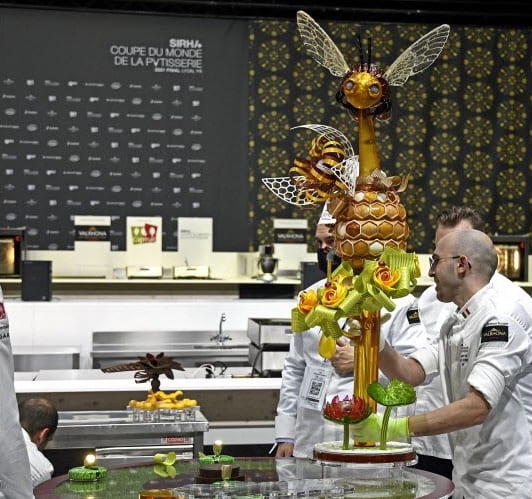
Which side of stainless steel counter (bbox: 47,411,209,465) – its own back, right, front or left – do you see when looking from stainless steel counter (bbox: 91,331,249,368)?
back

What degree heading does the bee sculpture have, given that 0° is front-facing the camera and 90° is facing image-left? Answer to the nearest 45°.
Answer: approximately 0°

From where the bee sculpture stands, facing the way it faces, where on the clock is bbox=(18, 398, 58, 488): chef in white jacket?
The chef in white jacket is roughly at 4 o'clock from the bee sculpture.

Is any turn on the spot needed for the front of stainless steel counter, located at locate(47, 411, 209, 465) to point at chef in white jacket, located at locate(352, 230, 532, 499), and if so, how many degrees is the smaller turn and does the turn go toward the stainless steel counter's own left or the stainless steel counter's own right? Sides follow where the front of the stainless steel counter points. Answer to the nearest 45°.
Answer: approximately 45° to the stainless steel counter's own left

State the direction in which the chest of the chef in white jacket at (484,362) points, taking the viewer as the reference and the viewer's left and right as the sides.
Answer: facing to the left of the viewer

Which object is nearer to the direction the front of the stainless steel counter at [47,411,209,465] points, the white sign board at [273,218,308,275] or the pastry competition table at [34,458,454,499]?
the pastry competition table

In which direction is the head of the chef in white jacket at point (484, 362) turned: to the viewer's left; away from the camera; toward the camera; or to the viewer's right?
to the viewer's left

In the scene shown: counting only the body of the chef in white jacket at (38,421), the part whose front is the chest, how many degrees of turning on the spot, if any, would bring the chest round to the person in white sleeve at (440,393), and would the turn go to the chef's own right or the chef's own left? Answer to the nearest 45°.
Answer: approximately 45° to the chef's own right
